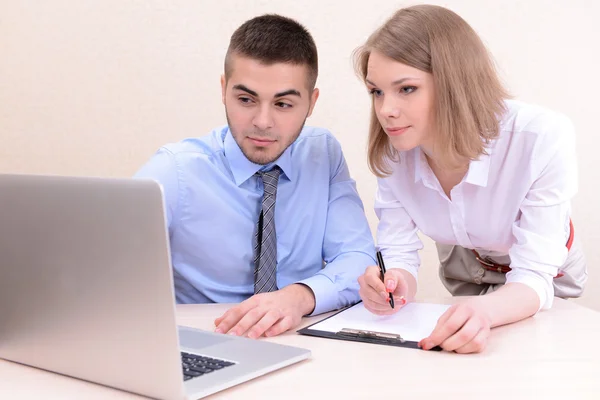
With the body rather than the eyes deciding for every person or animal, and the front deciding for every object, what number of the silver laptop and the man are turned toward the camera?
1

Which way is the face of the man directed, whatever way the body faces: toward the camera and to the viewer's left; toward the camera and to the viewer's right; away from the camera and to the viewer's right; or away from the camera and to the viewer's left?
toward the camera and to the viewer's left

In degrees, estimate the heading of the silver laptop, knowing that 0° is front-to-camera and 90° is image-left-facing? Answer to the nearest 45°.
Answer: approximately 225°

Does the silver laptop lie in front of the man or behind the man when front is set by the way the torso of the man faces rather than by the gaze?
in front

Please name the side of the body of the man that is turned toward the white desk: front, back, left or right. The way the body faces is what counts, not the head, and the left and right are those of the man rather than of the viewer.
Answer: front

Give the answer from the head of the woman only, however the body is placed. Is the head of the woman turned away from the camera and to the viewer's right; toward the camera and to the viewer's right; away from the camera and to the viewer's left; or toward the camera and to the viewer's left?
toward the camera and to the viewer's left

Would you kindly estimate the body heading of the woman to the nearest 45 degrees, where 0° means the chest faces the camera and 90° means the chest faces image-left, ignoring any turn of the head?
approximately 45°

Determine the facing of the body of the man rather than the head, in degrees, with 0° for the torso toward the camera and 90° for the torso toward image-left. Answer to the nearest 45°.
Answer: approximately 0°

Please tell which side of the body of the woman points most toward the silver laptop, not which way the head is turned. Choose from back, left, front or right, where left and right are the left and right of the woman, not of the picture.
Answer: front
